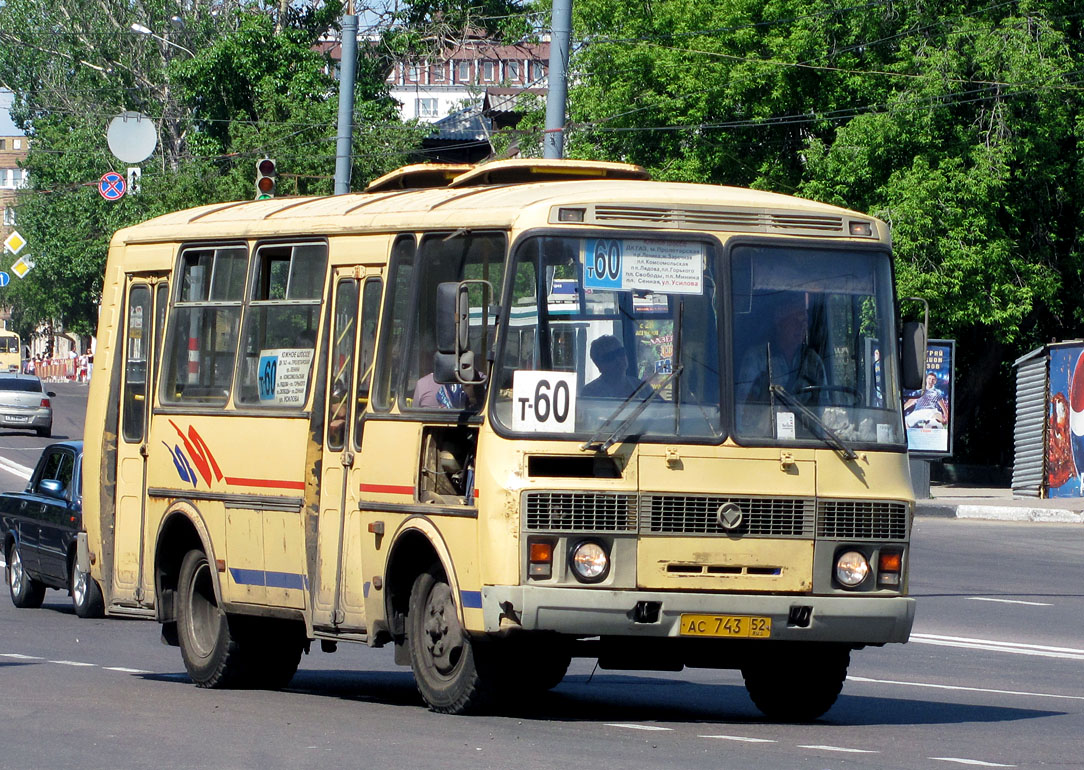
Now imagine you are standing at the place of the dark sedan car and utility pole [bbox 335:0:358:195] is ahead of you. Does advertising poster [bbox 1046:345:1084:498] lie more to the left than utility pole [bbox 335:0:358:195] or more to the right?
right

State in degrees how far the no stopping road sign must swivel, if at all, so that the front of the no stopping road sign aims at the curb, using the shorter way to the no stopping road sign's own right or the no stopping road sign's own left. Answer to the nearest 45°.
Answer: approximately 45° to the no stopping road sign's own left

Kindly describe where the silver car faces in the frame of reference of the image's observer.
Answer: facing away from the viewer

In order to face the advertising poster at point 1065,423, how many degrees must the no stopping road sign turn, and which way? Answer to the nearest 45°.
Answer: approximately 45° to its left

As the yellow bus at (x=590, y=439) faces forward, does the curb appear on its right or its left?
on its left

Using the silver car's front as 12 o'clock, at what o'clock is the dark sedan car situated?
The dark sedan car is roughly at 6 o'clock from the silver car.

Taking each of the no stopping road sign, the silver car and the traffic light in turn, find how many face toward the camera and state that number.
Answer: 2

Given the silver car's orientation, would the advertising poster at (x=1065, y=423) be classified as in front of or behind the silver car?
behind

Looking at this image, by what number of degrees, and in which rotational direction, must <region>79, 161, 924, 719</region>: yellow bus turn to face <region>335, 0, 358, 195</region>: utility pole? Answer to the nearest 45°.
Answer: approximately 135° to its left

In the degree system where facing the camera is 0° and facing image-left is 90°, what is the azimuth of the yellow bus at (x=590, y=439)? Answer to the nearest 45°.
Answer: approximately 315°

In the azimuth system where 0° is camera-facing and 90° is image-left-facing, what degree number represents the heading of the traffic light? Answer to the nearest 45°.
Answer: approximately 0°
